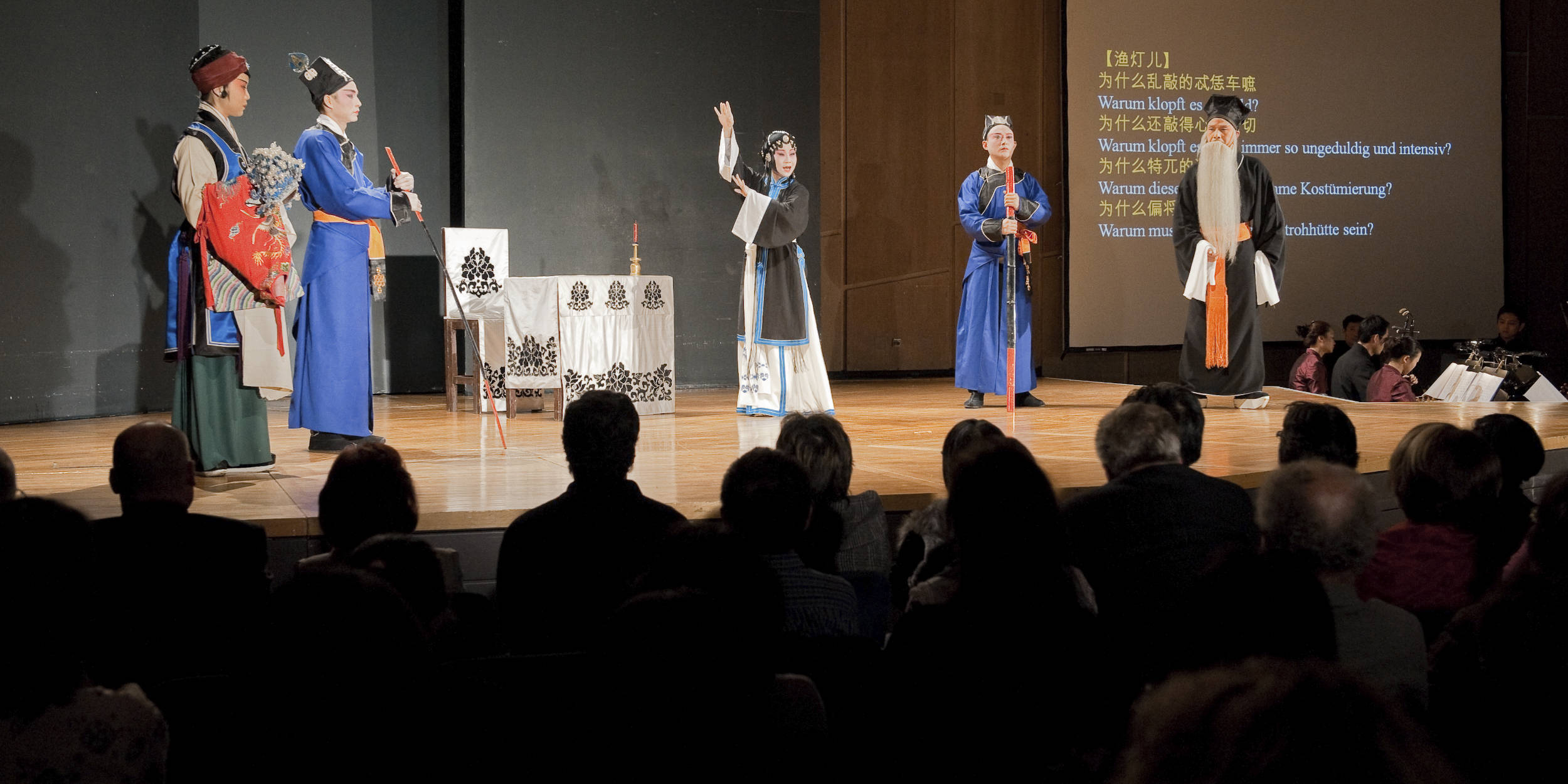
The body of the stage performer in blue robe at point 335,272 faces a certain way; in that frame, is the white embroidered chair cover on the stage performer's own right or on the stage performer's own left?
on the stage performer's own left

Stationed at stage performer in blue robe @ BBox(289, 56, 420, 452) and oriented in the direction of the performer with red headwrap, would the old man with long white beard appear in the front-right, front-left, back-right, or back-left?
back-left

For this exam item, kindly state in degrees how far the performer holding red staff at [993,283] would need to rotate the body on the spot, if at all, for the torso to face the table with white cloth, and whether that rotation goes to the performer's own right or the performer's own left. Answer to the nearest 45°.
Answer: approximately 45° to the performer's own right

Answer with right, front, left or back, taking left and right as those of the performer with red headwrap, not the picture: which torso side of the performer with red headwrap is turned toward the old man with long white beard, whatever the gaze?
front

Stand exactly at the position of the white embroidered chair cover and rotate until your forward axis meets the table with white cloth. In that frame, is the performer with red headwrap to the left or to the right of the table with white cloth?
right

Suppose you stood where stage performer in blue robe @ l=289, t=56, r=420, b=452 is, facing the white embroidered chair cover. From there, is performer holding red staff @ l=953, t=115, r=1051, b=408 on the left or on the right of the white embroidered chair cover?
right

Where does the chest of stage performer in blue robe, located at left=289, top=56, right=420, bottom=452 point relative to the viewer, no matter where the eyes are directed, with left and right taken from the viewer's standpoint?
facing to the right of the viewer

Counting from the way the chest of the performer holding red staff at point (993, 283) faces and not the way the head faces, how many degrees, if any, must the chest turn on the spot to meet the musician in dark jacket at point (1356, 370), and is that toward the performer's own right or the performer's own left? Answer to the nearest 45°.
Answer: approximately 90° to the performer's own left

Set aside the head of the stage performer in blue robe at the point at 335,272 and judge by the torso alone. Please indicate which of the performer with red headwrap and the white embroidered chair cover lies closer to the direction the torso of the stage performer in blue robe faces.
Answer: the white embroidered chair cover

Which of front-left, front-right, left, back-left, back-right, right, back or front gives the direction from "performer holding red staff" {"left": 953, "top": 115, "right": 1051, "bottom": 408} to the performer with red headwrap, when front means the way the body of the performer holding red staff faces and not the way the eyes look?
front-right

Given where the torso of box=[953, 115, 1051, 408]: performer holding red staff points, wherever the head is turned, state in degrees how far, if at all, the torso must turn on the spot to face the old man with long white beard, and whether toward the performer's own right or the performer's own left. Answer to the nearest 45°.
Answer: approximately 90° to the performer's own left

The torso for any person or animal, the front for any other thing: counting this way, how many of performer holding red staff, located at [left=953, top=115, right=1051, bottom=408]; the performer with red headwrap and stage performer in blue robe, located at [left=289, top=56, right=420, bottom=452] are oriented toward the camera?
1

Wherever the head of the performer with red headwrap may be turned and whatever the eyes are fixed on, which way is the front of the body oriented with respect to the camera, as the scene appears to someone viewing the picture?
to the viewer's right
